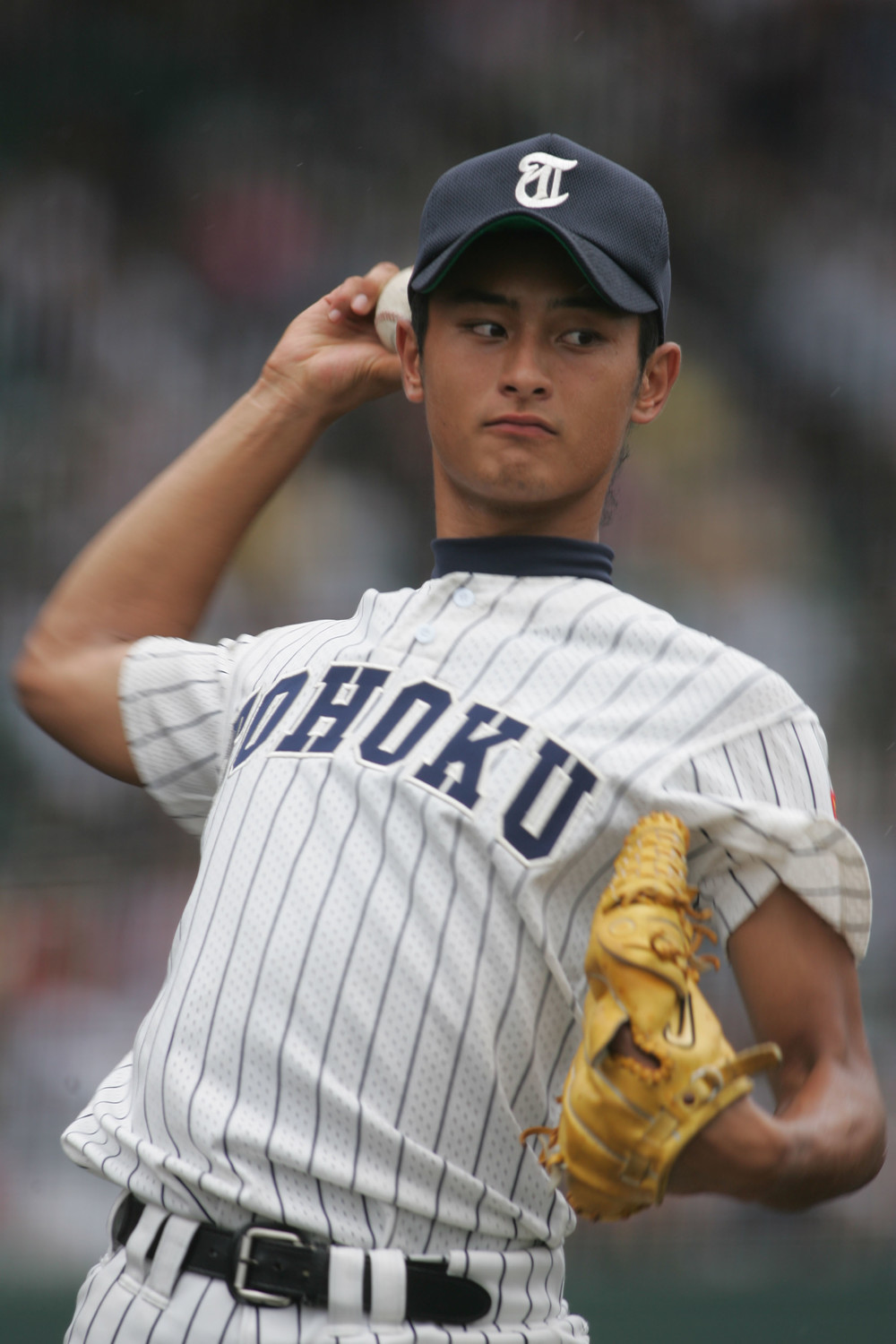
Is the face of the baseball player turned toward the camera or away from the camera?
toward the camera

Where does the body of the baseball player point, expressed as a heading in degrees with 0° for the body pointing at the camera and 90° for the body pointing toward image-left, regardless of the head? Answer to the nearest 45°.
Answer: approximately 45°
